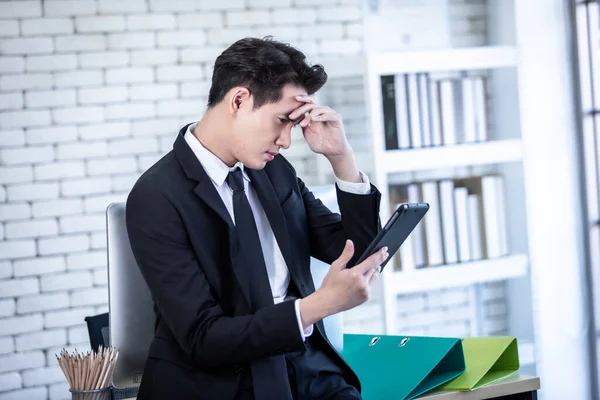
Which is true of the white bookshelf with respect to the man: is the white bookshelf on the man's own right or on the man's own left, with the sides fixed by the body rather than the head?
on the man's own left

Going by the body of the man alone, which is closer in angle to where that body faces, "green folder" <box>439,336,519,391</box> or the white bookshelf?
the green folder

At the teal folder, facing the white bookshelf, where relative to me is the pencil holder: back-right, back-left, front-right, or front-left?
back-left

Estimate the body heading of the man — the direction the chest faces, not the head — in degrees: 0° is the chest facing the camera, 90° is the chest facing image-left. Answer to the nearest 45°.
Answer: approximately 315°

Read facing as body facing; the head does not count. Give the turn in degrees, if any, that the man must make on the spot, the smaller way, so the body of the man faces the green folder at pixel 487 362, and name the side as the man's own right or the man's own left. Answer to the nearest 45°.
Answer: approximately 45° to the man's own left
